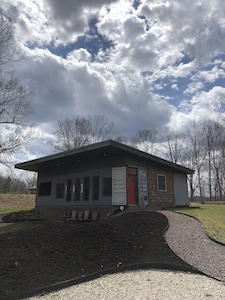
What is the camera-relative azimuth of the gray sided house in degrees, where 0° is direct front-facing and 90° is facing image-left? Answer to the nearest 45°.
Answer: approximately 315°
